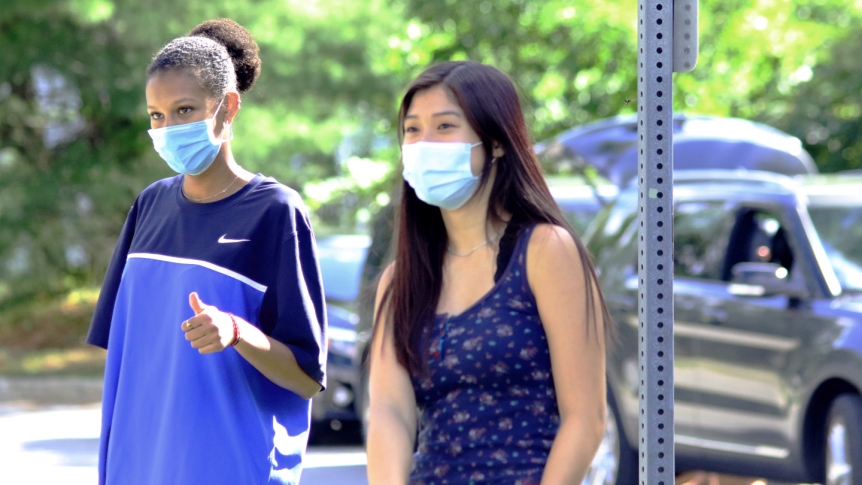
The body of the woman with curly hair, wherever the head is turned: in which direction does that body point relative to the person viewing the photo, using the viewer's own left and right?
facing the viewer and to the left of the viewer

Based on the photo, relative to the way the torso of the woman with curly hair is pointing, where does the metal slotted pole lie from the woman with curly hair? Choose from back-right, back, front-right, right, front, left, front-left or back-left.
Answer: left

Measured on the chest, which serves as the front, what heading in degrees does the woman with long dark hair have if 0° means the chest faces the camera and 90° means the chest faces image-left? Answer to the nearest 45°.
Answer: approximately 45°

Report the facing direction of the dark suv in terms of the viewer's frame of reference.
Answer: facing the viewer and to the right of the viewer

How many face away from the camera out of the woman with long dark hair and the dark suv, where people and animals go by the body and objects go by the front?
0

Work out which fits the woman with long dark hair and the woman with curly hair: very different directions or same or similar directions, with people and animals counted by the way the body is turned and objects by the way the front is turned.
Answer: same or similar directions

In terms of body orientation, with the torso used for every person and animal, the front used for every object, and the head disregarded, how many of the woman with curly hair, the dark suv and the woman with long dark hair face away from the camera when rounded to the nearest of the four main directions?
0

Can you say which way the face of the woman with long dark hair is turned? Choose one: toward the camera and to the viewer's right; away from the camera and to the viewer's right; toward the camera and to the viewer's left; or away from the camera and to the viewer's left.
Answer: toward the camera and to the viewer's left

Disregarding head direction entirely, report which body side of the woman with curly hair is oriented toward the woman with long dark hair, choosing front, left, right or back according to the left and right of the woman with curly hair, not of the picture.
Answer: left

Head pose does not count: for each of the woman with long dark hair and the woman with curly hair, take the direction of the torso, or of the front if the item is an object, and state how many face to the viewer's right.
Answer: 0

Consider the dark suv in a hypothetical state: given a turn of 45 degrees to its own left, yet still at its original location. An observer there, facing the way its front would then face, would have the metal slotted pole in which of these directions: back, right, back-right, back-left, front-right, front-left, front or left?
right

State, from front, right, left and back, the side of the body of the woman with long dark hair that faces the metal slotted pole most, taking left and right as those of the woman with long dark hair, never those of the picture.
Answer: left

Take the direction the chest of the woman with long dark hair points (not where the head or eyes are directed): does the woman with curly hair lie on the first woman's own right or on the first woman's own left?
on the first woman's own right
